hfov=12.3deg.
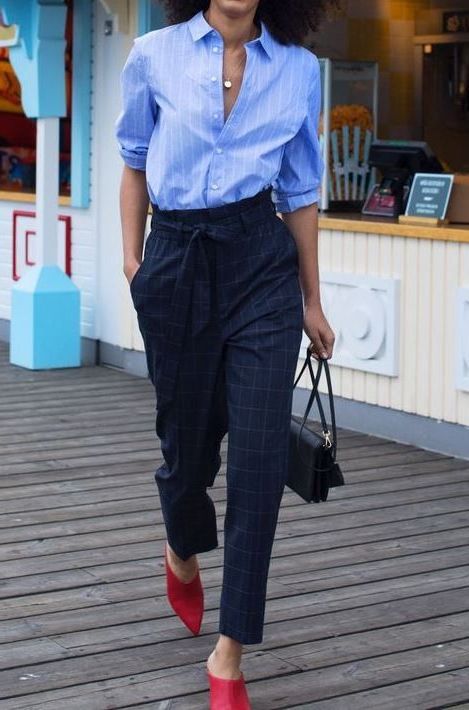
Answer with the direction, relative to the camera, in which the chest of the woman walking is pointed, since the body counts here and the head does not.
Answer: toward the camera

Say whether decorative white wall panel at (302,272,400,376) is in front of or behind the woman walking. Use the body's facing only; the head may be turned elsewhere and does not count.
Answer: behind

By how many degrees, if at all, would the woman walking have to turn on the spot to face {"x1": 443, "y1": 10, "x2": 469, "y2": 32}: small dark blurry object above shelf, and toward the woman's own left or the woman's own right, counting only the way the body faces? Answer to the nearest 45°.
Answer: approximately 180°

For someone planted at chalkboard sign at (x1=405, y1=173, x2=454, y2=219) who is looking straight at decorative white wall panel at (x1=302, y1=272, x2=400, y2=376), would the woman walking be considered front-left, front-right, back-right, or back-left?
front-left

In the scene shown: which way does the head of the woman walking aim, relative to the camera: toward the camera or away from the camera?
toward the camera

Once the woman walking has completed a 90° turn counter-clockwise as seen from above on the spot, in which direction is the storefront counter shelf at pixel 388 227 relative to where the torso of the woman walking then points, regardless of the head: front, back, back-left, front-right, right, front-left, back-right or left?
left

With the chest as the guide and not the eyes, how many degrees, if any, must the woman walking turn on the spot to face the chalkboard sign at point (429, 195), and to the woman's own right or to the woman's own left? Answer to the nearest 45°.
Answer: approximately 180°

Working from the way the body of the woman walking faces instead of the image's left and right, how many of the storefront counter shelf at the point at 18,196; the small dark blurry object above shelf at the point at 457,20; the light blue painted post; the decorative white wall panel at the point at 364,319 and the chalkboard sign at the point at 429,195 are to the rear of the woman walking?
5

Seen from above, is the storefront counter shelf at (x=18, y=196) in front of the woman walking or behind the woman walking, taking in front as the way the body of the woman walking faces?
behind
